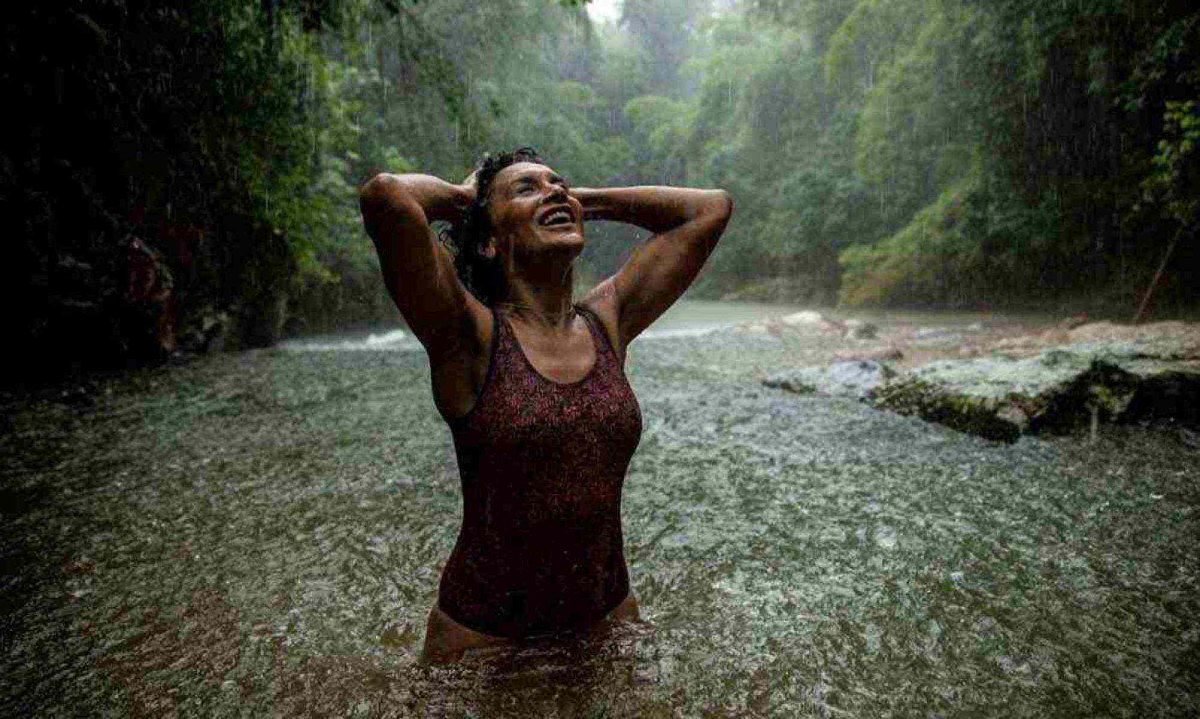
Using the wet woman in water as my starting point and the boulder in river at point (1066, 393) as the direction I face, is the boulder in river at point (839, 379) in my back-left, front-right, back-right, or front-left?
front-left

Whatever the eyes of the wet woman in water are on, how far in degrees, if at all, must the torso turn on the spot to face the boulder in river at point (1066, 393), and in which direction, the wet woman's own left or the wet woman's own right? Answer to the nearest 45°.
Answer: approximately 90° to the wet woman's own left

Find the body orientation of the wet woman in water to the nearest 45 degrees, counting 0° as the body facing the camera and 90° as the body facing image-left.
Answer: approximately 315°

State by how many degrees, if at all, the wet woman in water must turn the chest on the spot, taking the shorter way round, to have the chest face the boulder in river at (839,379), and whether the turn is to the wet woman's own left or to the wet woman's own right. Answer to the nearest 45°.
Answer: approximately 90° to the wet woman's own left

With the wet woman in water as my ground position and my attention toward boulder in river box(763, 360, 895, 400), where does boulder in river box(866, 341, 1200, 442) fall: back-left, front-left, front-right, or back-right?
front-right

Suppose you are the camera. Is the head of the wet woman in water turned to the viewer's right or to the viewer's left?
to the viewer's right
